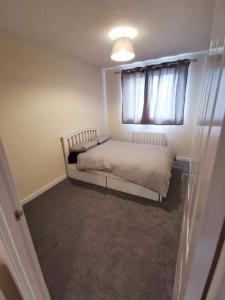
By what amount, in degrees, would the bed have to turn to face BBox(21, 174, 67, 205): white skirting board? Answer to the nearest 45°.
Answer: approximately 135° to its right

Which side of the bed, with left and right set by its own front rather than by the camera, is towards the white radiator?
left

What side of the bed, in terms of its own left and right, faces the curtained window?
left

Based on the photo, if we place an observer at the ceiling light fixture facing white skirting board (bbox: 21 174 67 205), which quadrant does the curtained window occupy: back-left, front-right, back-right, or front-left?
back-right

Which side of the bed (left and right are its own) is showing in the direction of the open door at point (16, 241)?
right

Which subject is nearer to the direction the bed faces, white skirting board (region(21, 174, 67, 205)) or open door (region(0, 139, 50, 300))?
the open door

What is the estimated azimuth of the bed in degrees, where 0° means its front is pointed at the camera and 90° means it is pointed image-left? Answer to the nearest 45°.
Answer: approximately 315°

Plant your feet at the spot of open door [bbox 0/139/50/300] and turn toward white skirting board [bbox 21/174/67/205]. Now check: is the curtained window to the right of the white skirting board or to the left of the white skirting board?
right
